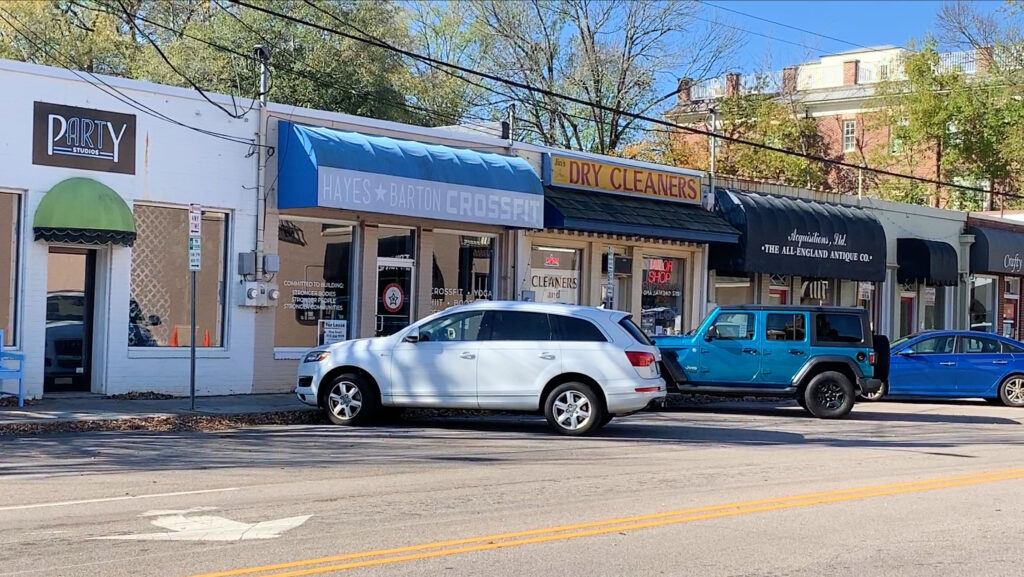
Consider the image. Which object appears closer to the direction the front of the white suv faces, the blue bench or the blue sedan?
the blue bench

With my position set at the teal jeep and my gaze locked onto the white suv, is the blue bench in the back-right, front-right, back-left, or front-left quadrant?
front-right

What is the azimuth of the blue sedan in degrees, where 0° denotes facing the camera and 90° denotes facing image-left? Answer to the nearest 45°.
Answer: approximately 90°

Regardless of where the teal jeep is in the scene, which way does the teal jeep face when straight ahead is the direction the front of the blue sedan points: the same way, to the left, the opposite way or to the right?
the same way

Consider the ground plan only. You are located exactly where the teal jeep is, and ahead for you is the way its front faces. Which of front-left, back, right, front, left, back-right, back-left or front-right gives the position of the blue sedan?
back-right

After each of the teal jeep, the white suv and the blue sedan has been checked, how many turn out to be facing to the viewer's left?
3

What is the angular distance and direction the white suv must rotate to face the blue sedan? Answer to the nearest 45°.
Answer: approximately 135° to its right

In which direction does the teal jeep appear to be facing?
to the viewer's left

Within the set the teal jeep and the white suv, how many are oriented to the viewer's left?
2

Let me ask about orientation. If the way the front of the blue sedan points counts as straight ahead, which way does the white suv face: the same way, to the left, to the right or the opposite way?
the same way

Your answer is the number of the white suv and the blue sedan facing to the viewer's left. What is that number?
2

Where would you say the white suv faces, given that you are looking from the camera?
facing to the left of the viewer

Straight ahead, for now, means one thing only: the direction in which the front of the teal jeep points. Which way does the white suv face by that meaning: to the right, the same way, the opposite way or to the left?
the same way

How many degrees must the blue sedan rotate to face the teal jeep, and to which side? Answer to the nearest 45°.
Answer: approximately 45° to its left
